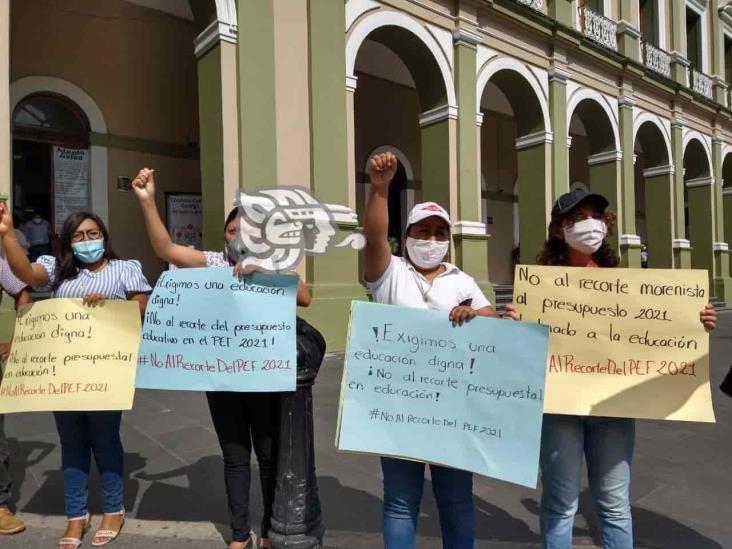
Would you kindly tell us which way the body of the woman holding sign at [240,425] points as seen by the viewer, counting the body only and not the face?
toward the camera

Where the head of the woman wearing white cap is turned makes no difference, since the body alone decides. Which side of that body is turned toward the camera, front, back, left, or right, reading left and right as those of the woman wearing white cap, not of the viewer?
front

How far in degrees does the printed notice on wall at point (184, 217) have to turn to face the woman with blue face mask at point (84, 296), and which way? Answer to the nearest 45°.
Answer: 0° — it already faces them

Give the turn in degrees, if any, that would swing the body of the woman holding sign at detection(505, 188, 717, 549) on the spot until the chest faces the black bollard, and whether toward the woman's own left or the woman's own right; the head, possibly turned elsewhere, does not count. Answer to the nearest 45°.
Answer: approximately 90° to the woman's own right

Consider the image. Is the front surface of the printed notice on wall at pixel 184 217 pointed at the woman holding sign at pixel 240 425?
yes

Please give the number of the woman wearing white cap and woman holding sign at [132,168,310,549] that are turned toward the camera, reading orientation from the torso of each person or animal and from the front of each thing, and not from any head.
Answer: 2

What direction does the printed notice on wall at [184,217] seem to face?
toward the camera

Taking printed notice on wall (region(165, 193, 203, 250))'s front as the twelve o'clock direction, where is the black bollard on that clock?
The black bollard is roughly at 12 o'clock from the printed notice on wall.

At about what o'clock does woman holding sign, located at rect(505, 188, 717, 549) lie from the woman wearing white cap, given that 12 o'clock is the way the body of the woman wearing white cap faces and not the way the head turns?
The woman holding sign is roughly at 9 o'clock from the woman wearing white cap.

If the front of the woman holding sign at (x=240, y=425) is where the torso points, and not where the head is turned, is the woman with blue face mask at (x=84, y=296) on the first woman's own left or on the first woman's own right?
on the first woman's own right

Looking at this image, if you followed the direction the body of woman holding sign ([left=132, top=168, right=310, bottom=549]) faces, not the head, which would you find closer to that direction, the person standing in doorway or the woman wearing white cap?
the woman wearing white cap

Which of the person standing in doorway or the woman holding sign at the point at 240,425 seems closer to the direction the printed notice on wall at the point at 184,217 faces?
the woman holding sign

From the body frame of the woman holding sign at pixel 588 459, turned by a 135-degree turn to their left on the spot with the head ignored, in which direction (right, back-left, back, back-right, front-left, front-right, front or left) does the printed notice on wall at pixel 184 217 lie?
left

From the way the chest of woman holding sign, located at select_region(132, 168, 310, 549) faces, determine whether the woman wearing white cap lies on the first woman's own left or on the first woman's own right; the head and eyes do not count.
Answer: on the first woman's own left
